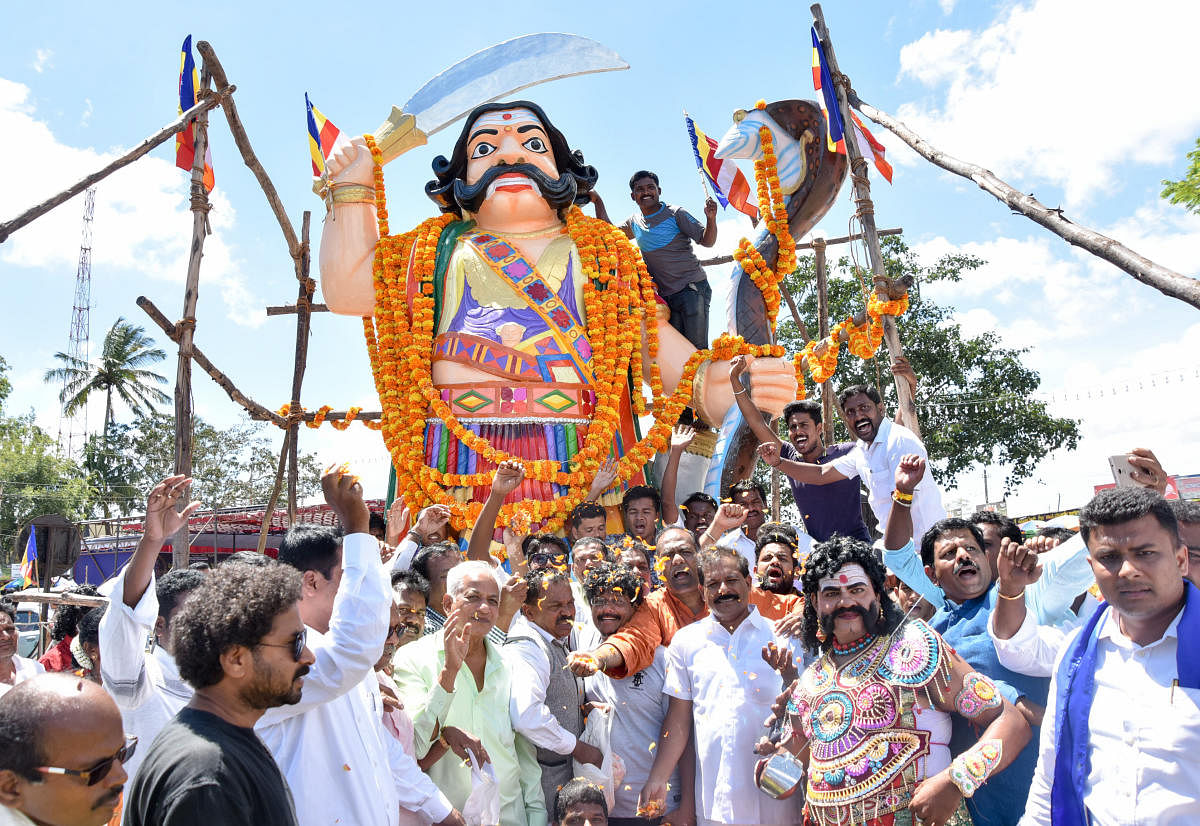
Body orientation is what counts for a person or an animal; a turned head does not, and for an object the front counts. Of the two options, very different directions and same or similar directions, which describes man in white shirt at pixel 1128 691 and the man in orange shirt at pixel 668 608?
same or similar directions

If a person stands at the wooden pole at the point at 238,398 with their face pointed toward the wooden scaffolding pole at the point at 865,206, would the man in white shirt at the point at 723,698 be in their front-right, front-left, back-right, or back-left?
front-right

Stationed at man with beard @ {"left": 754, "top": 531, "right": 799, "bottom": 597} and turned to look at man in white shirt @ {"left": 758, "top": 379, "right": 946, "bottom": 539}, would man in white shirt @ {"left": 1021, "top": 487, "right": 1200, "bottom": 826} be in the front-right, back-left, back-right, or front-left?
back-right

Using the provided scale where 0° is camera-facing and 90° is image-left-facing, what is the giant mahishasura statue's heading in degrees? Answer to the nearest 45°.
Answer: approximately 0°

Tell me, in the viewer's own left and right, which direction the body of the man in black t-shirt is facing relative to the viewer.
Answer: facing to the right of the viewer

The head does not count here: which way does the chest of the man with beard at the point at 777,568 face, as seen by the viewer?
toward the camera

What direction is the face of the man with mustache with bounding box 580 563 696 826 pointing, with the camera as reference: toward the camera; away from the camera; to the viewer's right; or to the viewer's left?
toward the camera

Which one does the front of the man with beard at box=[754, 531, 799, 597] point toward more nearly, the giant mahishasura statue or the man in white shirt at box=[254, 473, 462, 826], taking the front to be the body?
the man in white shirt

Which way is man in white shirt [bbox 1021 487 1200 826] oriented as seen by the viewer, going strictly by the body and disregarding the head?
toward the camera

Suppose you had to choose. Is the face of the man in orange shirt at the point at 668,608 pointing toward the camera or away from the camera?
toward the camera

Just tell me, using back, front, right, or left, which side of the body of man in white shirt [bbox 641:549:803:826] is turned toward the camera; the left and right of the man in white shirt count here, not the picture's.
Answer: front

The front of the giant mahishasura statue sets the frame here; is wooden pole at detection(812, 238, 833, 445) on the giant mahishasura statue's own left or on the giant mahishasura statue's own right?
on the giant mahishasura statue's own left

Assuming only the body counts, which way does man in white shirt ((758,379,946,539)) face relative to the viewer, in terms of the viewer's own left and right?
facing the viewer and to the left of the viewer
